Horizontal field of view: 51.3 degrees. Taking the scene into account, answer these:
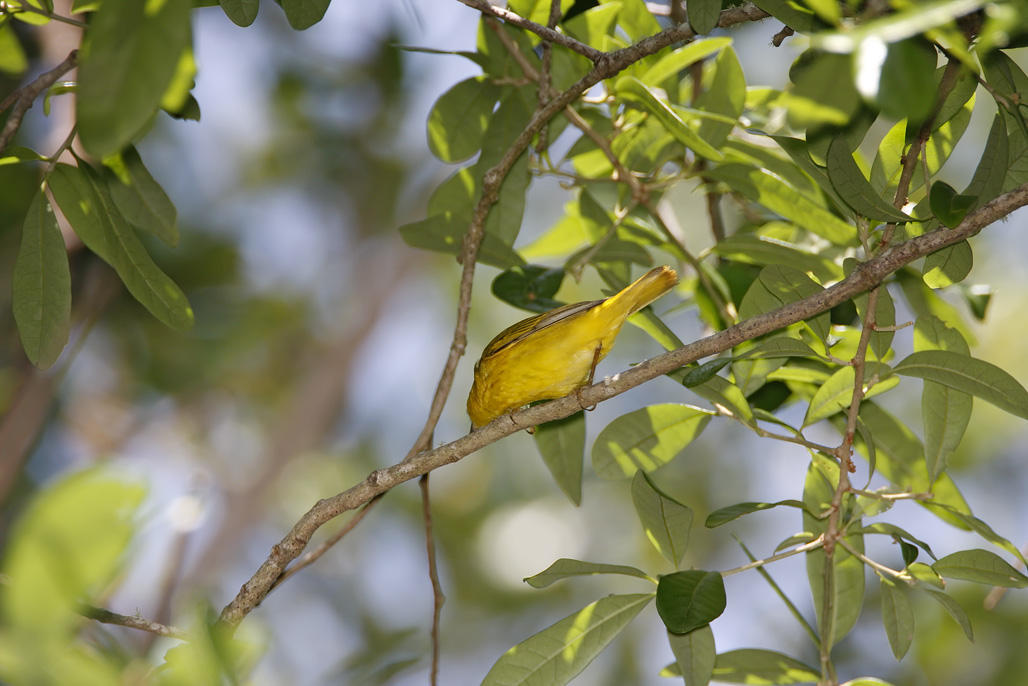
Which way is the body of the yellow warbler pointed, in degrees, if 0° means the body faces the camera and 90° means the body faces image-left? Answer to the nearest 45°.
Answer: approximately 90°

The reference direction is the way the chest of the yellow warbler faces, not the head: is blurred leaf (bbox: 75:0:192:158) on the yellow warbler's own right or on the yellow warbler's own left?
on the yellow warbler's own left

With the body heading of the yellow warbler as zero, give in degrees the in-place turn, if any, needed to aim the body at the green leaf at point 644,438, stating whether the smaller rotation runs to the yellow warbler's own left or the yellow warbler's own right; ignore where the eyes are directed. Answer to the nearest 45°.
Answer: approximately 180°

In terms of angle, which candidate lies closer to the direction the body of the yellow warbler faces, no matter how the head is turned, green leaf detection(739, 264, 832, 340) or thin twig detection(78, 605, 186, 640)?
the thin twig
